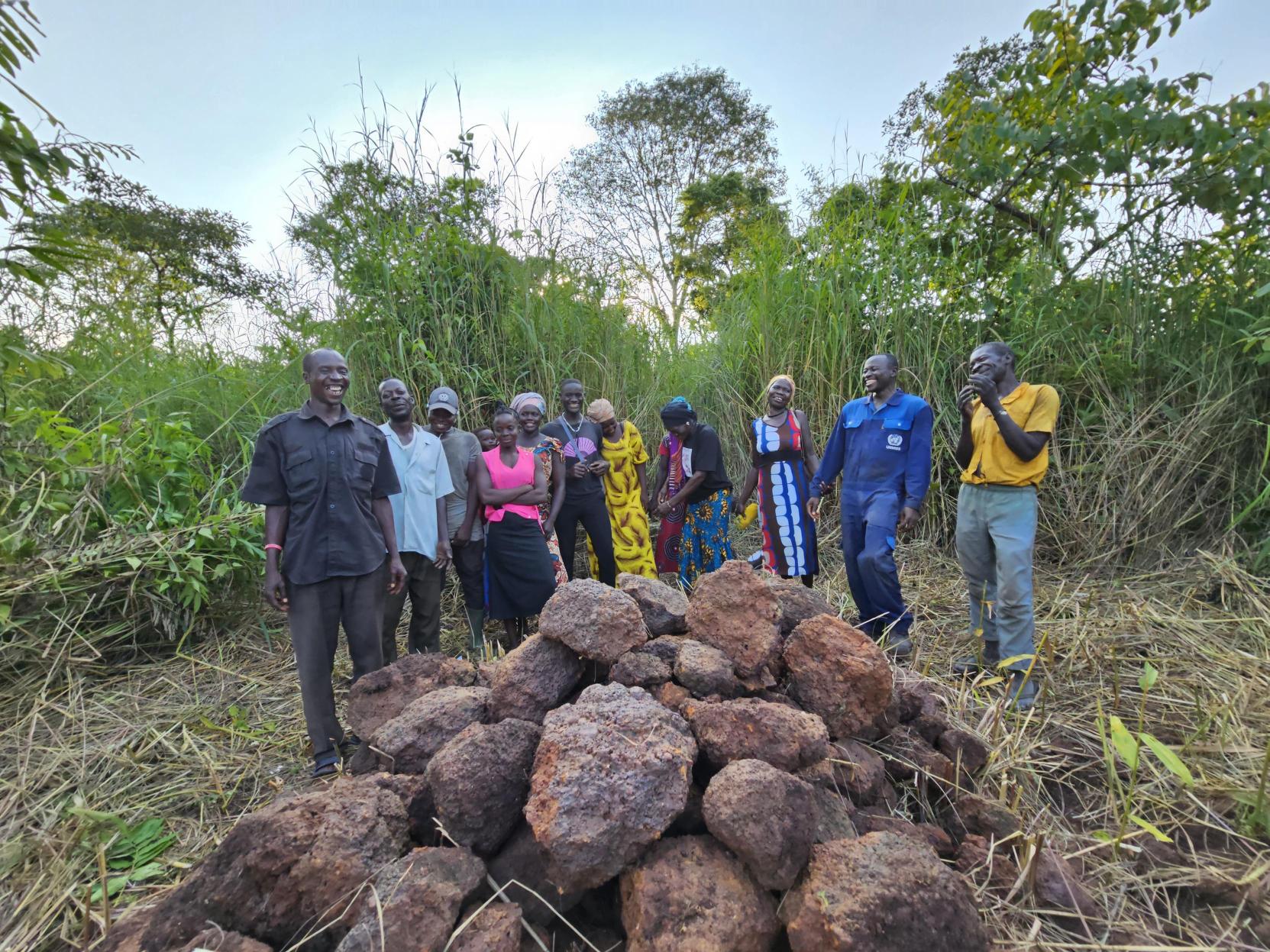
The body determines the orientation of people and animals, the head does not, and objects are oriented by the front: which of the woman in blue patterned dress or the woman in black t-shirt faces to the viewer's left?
the woman in black t-shirt

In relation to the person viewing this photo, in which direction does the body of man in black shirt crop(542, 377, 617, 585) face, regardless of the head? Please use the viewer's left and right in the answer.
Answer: facing the viewer

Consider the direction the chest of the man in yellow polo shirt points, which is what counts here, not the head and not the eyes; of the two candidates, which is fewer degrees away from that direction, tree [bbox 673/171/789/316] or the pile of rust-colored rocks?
the pile of rust-colored rocks

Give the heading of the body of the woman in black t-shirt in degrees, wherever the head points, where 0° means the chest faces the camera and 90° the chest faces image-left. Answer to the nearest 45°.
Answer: approximately 90°

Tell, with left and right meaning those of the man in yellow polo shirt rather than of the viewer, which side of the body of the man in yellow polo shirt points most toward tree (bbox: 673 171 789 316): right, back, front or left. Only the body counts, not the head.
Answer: right

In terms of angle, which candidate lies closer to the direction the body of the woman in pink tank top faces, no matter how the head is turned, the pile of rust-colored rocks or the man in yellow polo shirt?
the pile of rust-colored rocks

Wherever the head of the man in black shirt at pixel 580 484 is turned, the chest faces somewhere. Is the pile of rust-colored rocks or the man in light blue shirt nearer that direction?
the pile of rust-colored rocks

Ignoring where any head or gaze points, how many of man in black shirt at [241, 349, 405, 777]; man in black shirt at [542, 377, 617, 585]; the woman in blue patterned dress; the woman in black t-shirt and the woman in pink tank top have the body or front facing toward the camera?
4

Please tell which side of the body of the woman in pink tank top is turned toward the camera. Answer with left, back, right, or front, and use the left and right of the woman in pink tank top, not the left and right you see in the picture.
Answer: front

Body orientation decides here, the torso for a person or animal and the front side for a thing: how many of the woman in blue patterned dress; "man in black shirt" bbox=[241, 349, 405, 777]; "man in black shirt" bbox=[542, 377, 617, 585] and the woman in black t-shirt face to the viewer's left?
1

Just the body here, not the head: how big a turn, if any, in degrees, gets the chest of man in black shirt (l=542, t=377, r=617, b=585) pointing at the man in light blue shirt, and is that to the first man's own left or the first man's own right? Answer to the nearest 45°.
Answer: approximately 45° to the first man's own right
